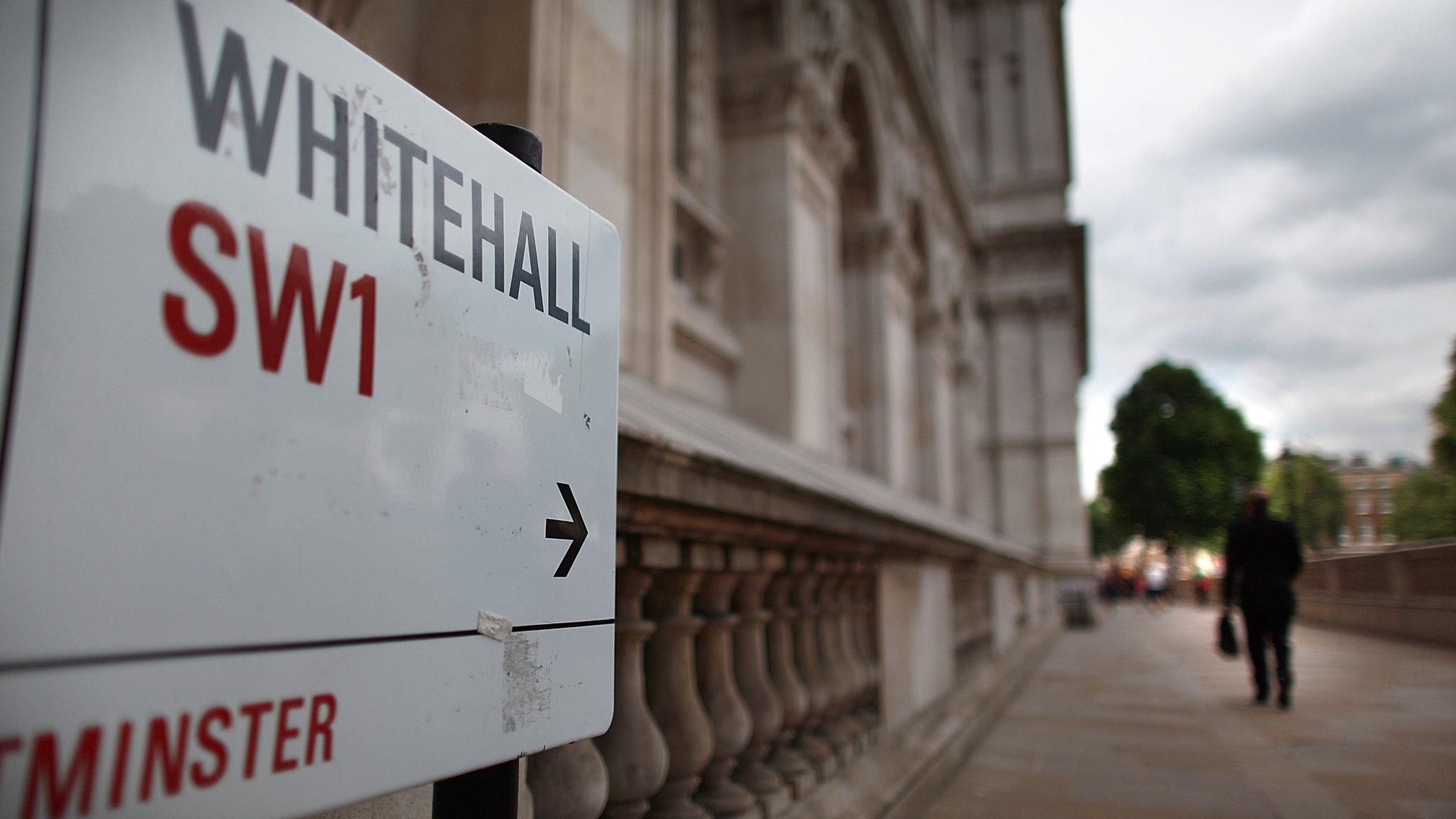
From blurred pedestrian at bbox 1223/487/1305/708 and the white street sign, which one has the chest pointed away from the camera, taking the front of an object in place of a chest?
the blurred pedestrian

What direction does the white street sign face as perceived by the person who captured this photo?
facing the viewer and to the right of the viewer

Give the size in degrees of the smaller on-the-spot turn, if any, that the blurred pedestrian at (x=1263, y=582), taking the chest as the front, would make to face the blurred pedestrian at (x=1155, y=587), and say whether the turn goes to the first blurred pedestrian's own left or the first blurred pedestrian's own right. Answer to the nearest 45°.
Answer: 0° — they already face them

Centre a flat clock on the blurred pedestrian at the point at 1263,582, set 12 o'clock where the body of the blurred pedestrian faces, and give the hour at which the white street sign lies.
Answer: The white street sign is roughly at 6 o'clock from the blurred pedestrian.

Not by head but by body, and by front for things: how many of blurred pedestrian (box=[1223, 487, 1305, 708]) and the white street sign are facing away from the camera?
1

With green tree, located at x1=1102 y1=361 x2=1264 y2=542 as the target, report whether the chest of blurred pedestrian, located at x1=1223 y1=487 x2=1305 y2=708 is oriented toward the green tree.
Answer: yes

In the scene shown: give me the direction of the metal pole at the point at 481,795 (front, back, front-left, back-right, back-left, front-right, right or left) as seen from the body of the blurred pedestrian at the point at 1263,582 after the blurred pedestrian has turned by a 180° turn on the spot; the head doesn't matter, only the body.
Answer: front

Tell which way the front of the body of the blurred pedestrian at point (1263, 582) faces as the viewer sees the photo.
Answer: away from the camera

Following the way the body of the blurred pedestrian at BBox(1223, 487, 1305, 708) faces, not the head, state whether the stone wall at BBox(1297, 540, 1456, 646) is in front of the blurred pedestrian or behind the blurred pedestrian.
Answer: in front
